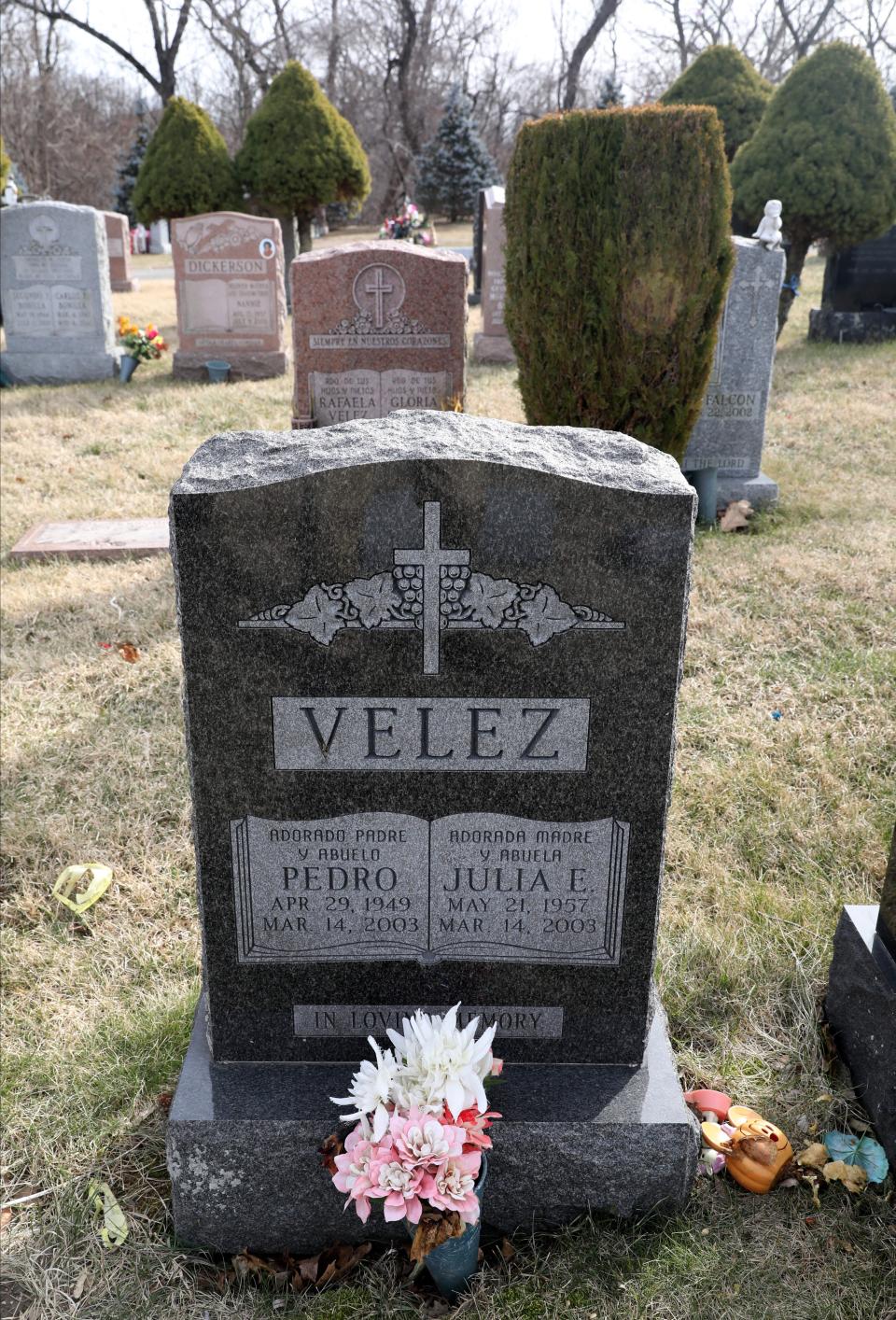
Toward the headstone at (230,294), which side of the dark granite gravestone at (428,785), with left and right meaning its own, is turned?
back

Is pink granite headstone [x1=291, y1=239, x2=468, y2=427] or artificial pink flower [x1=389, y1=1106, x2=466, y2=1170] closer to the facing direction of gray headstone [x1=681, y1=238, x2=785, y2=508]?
the artificial pink flower

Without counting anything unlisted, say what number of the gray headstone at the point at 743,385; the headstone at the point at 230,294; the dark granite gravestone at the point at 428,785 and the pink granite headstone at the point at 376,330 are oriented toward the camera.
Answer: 4

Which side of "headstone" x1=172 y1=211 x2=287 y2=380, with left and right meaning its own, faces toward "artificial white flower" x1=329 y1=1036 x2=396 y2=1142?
front

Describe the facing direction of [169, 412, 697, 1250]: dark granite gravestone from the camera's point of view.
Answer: facing the viewer

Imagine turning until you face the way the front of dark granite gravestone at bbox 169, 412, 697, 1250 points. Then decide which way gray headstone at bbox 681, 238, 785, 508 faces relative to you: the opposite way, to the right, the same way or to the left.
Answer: the same way

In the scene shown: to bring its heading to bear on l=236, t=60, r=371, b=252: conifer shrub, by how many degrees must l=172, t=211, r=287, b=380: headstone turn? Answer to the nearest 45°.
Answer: approximately 180°

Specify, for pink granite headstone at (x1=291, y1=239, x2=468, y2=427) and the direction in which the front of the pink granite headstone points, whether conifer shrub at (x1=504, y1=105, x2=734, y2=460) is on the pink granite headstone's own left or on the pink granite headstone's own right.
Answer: on the pink granite headstone's own left

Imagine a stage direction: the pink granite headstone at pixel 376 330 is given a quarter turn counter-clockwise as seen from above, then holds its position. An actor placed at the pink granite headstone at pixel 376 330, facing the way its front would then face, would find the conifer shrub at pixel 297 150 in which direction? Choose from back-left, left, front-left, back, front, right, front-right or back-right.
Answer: left

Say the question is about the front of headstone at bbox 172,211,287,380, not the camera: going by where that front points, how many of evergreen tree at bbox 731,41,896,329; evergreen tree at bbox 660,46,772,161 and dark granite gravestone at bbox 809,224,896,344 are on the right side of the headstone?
0

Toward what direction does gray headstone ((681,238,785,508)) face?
toward the camera

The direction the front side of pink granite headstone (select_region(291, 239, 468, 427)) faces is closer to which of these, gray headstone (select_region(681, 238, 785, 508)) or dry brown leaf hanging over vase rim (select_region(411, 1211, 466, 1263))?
the dry brown leaf hanging over vase rim

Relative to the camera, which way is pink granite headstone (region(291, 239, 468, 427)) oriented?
toward the camera

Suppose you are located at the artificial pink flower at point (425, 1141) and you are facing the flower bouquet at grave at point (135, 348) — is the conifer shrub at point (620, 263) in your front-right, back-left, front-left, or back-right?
front-right

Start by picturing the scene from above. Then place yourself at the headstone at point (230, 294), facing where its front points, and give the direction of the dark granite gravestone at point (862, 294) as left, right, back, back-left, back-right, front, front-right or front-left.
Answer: left

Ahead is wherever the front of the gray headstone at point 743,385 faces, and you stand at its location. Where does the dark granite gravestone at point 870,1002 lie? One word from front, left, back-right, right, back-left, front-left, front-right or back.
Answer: front

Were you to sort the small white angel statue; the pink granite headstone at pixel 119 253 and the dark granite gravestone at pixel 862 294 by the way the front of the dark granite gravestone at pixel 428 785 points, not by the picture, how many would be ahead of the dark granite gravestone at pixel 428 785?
0
